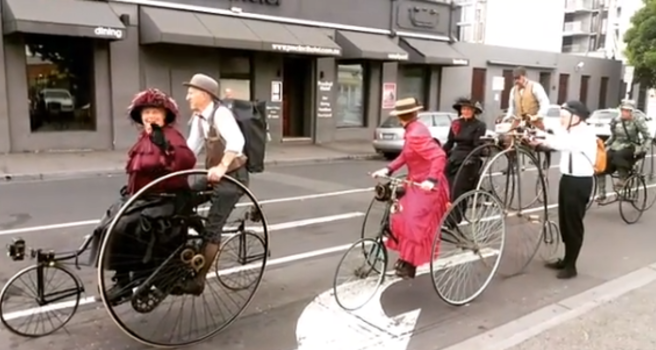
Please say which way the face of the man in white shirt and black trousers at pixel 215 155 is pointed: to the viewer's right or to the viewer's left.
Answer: to the viewer's left

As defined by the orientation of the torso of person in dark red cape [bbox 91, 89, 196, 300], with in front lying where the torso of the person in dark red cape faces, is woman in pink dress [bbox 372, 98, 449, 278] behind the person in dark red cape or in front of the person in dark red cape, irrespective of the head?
behind

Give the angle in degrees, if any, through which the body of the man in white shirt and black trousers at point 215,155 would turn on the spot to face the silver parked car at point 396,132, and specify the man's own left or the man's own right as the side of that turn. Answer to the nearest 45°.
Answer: approximately 135° to the man's own right

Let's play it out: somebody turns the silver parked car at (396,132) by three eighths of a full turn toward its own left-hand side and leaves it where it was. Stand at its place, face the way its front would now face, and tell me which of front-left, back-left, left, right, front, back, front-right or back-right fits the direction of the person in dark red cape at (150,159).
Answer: left

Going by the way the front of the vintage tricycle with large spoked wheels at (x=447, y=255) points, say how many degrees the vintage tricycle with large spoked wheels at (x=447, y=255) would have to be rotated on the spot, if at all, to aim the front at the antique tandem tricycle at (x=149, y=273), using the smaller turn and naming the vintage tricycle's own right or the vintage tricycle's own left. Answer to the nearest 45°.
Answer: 0° — it already faces it

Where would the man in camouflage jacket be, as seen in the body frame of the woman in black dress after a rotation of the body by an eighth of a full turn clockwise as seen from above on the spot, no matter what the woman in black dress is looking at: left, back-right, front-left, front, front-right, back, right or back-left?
back-right

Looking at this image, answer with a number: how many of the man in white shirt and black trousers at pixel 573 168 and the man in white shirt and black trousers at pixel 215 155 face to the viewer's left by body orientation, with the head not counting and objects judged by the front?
2

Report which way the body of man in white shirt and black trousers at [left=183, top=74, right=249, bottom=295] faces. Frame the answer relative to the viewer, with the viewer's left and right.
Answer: facing to the left of the viewer

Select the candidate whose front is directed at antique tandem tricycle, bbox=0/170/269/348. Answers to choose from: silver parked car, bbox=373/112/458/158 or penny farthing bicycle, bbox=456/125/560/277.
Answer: penny farthing bicycle, bbox=456/125/560/277

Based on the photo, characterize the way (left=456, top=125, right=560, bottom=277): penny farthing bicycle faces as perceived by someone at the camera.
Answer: facing the viewer and to the left of the viewer

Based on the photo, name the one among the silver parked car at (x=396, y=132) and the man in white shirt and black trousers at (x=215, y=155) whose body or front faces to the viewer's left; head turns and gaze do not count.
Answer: the man in white shirt and black trousers

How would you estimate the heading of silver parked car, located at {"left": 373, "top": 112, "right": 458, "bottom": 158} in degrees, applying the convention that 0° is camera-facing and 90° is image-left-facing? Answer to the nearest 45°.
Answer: approximately 225°

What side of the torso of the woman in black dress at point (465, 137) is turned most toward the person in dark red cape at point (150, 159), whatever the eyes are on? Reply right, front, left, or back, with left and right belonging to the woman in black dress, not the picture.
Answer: front

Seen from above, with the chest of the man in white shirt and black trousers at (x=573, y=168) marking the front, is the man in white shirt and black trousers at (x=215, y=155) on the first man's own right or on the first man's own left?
on the first man's own left

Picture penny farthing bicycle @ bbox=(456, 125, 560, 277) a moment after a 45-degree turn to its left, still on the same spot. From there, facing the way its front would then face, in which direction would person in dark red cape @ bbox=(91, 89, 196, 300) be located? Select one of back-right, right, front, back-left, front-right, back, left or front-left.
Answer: front-right

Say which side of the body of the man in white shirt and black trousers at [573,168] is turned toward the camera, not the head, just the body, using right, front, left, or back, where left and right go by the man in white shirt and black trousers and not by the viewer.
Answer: left
